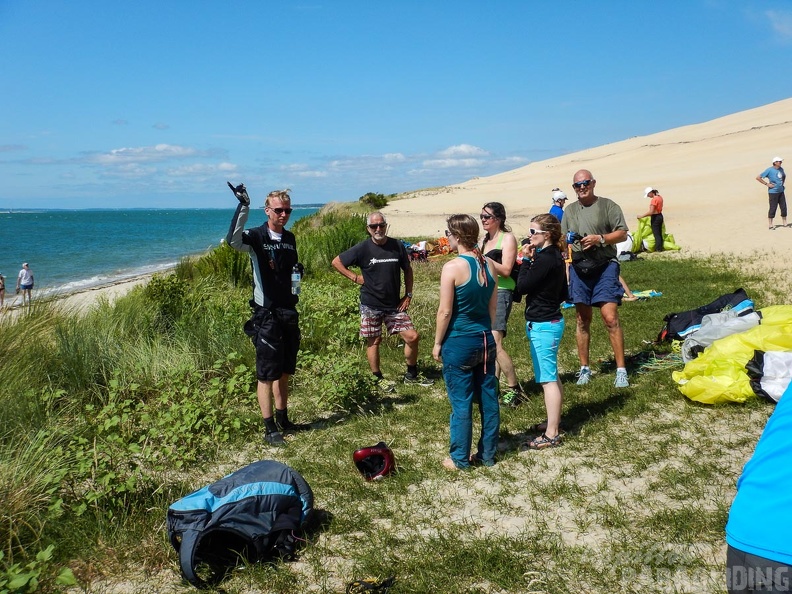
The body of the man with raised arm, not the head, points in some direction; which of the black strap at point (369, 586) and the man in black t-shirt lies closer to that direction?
the black strap

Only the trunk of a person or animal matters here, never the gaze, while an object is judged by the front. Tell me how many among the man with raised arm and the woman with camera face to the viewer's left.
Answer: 1

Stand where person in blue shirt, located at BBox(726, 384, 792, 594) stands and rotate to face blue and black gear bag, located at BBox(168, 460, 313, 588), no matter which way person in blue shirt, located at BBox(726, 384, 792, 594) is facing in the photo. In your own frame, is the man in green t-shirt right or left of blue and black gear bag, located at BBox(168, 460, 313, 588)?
right

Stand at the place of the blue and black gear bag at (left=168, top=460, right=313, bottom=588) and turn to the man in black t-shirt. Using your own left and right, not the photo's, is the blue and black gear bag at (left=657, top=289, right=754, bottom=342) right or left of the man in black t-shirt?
right

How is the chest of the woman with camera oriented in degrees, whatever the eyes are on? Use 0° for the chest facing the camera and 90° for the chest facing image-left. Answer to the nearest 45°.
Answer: approximately 90°
